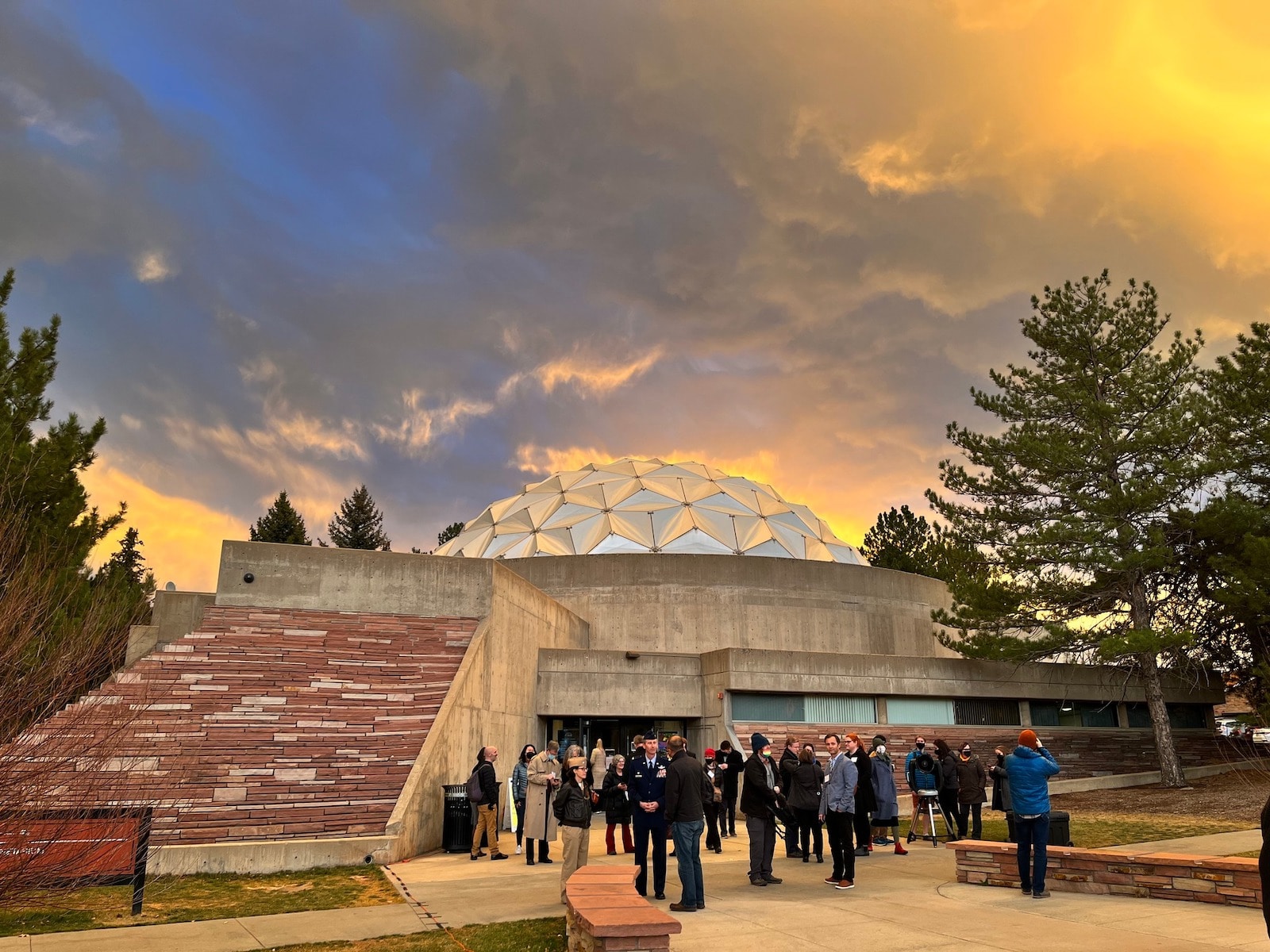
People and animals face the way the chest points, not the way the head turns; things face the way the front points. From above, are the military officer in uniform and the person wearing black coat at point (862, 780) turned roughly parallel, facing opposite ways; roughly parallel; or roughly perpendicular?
roughly perpendicular

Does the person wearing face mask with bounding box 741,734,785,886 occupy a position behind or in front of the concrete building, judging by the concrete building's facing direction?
in front

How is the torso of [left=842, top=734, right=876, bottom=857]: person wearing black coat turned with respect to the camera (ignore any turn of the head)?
to the viewer's left

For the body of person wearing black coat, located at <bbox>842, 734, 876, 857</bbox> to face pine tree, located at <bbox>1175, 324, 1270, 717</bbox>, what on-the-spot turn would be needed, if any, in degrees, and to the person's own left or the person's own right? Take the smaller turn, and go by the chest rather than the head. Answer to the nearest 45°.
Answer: approximately 135° to the person's own right
